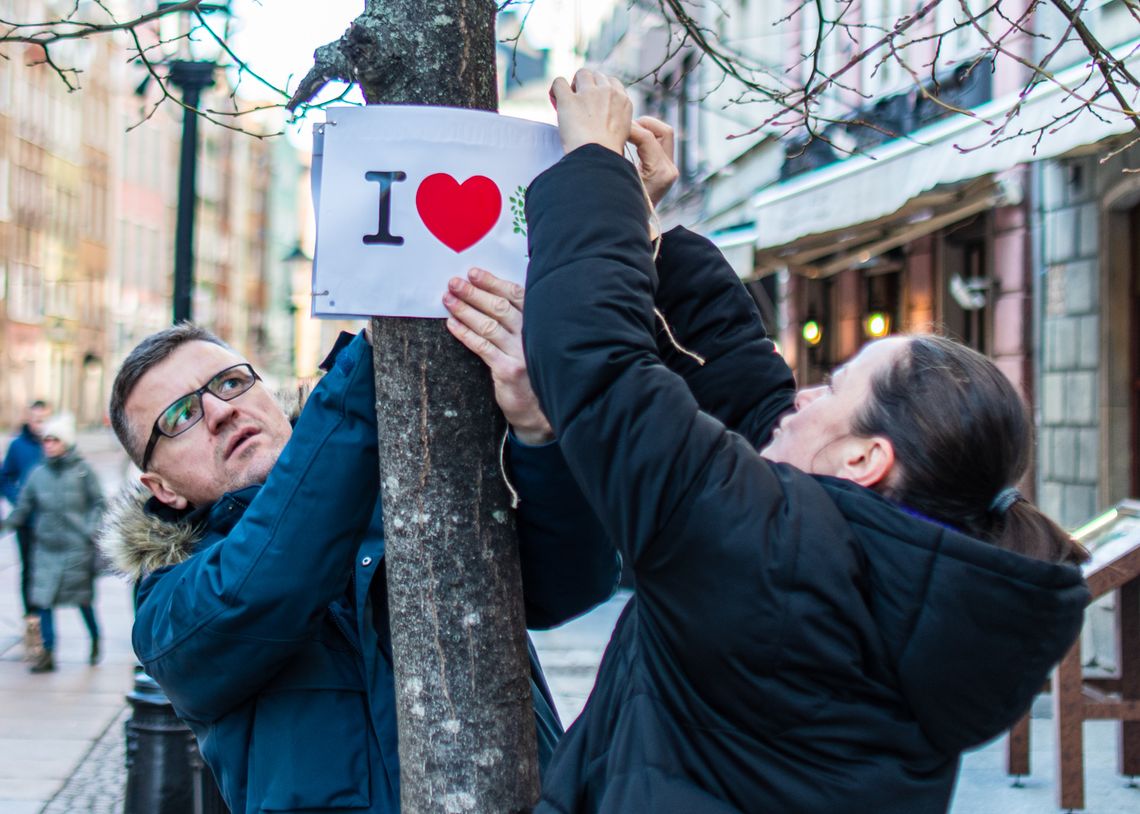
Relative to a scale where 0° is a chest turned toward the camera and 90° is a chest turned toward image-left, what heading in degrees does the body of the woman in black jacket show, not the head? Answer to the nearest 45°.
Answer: approximately 135°

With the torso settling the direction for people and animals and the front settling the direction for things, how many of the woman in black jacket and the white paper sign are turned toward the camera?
1

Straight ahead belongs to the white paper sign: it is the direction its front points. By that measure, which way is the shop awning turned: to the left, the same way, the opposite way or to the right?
to the right

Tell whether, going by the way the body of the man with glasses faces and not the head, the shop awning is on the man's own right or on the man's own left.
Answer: on the man's own left

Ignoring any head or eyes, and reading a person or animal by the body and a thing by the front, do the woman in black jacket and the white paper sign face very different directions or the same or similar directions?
very different directions

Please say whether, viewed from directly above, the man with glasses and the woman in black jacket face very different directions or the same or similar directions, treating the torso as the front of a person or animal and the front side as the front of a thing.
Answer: very different directions
